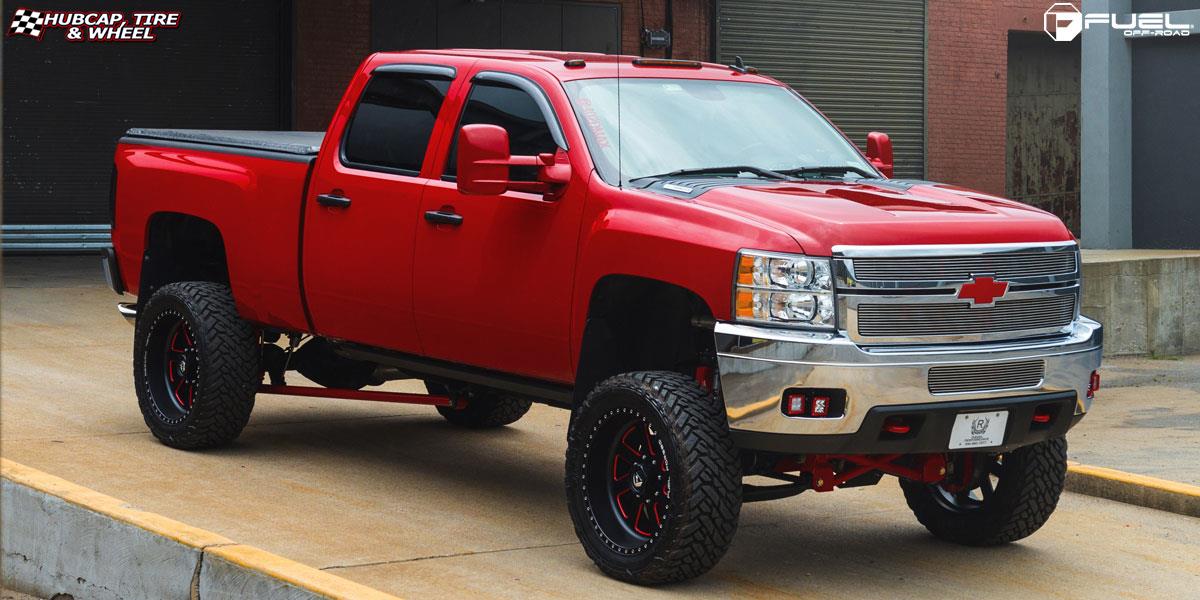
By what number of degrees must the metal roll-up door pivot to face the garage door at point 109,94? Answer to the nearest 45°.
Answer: approximately 45° to its right

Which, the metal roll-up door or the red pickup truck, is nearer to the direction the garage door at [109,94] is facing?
the red pickup truck

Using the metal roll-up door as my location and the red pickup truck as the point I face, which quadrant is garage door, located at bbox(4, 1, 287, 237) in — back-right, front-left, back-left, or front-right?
front-right

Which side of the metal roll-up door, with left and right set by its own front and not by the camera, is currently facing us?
front

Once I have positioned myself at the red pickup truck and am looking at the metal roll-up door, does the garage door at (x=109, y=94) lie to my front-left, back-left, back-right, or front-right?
front-left

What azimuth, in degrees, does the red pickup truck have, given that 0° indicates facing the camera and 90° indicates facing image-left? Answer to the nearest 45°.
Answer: approximately 315°

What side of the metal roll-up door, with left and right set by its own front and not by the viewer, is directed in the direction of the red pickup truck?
front

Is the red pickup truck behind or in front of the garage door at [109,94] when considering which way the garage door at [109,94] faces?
in front

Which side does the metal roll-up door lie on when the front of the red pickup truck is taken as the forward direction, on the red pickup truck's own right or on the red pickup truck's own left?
on the red pickup truck's own left

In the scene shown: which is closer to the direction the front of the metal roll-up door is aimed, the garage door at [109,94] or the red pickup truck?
the red pickup truck

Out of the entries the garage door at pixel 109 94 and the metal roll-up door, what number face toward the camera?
2
